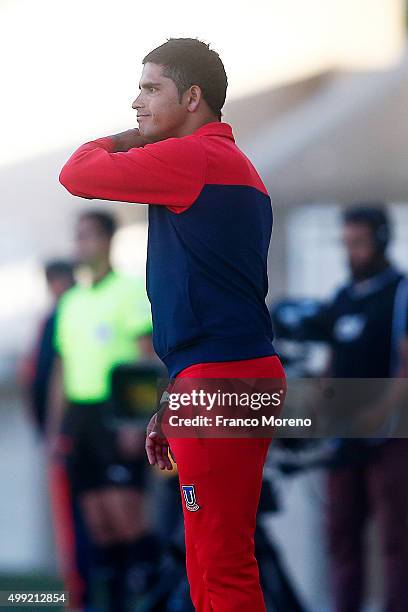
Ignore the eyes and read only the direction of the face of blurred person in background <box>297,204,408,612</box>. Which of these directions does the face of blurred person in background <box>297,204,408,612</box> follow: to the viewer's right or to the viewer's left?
to the viewer's left

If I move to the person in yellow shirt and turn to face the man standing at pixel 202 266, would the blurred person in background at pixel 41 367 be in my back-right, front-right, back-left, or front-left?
back-right

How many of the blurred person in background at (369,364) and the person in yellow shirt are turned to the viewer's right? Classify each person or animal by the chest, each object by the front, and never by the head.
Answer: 0

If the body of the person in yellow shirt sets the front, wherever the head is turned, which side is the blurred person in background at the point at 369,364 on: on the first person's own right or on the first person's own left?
on the first person's own left

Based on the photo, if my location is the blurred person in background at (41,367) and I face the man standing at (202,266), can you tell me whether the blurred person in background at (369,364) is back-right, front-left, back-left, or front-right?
front-left

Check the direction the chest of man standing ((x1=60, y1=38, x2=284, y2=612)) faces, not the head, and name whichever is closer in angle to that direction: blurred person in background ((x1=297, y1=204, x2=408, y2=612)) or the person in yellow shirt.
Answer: the person in yellow shirt

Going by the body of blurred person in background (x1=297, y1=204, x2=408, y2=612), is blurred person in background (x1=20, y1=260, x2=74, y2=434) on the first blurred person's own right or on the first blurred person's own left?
on the first blurred person's own right

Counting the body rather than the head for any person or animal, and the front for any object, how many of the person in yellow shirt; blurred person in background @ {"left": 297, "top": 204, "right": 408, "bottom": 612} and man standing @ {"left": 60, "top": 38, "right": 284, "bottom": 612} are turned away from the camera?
0

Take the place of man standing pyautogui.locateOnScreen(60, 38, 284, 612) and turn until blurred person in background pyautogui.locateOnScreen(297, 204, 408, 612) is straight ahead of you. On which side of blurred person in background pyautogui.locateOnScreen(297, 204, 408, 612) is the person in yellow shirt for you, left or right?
left

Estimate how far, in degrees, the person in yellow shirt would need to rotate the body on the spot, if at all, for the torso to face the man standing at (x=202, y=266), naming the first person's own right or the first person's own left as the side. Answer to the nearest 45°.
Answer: approximately 45° to the first person's own left

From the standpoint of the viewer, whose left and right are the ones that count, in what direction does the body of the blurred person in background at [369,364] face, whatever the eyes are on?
facing the viewer and to the left of the viewer

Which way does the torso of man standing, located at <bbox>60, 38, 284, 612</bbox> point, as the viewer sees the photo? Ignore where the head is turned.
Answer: to the viewer's left
